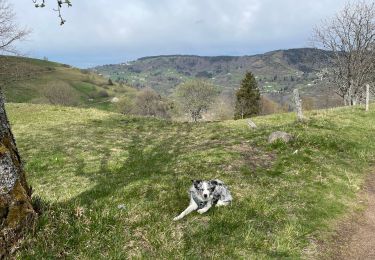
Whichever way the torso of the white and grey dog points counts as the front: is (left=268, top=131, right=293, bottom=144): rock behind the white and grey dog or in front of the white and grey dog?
behind

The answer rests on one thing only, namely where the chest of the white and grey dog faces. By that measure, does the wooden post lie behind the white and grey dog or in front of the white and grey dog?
behind

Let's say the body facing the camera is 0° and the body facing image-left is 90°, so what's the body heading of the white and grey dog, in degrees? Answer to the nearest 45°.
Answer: approximately 45°
